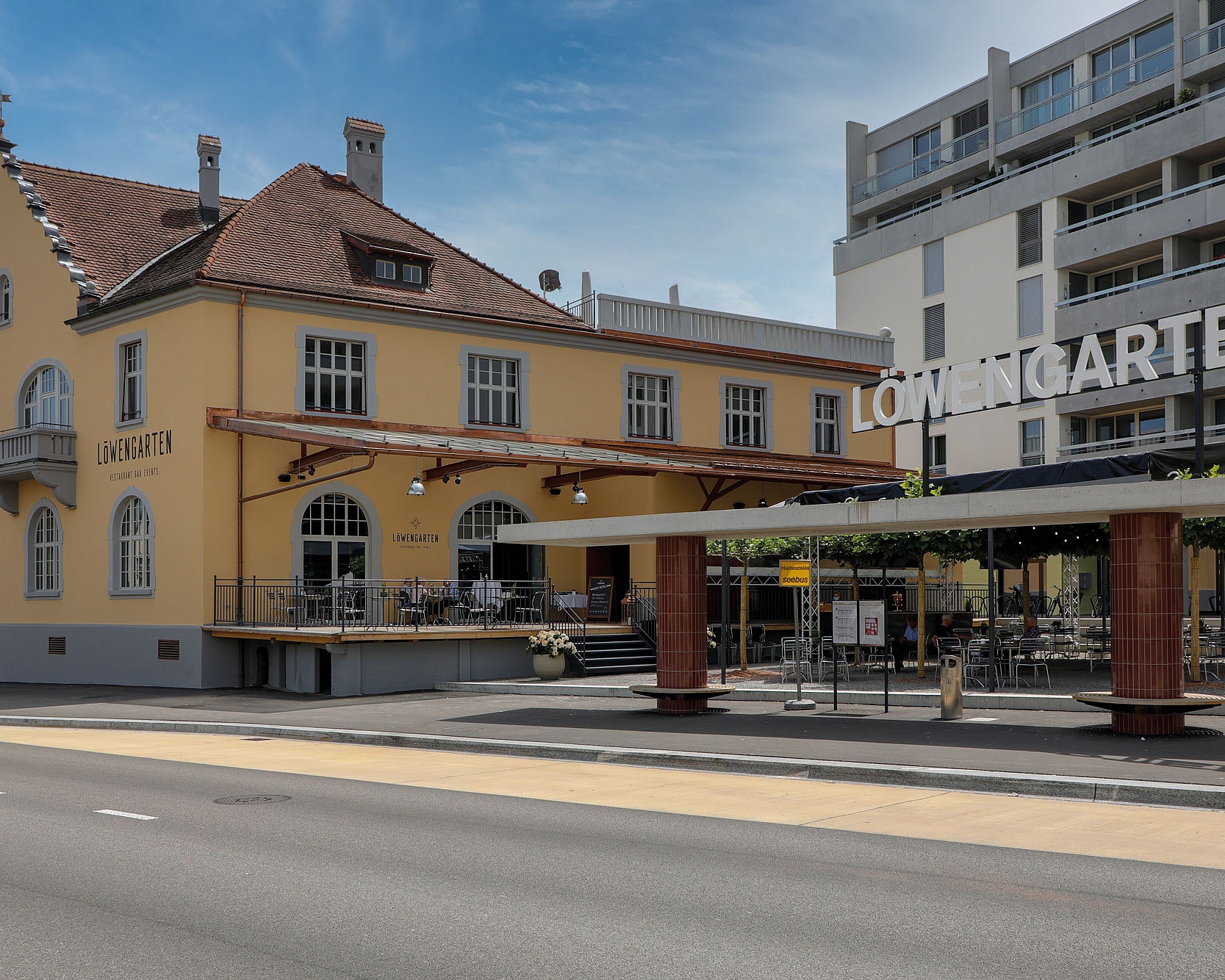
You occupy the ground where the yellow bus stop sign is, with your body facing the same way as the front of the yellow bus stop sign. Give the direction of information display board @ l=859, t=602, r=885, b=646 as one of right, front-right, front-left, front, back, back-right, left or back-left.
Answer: front-left

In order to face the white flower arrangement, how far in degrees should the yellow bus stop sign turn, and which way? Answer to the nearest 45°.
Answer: approximately 135° to its right

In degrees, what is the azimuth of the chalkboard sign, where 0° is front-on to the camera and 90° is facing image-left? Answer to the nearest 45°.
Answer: approximately 0°

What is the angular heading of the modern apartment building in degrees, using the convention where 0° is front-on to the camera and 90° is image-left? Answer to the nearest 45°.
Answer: approximately 45°
